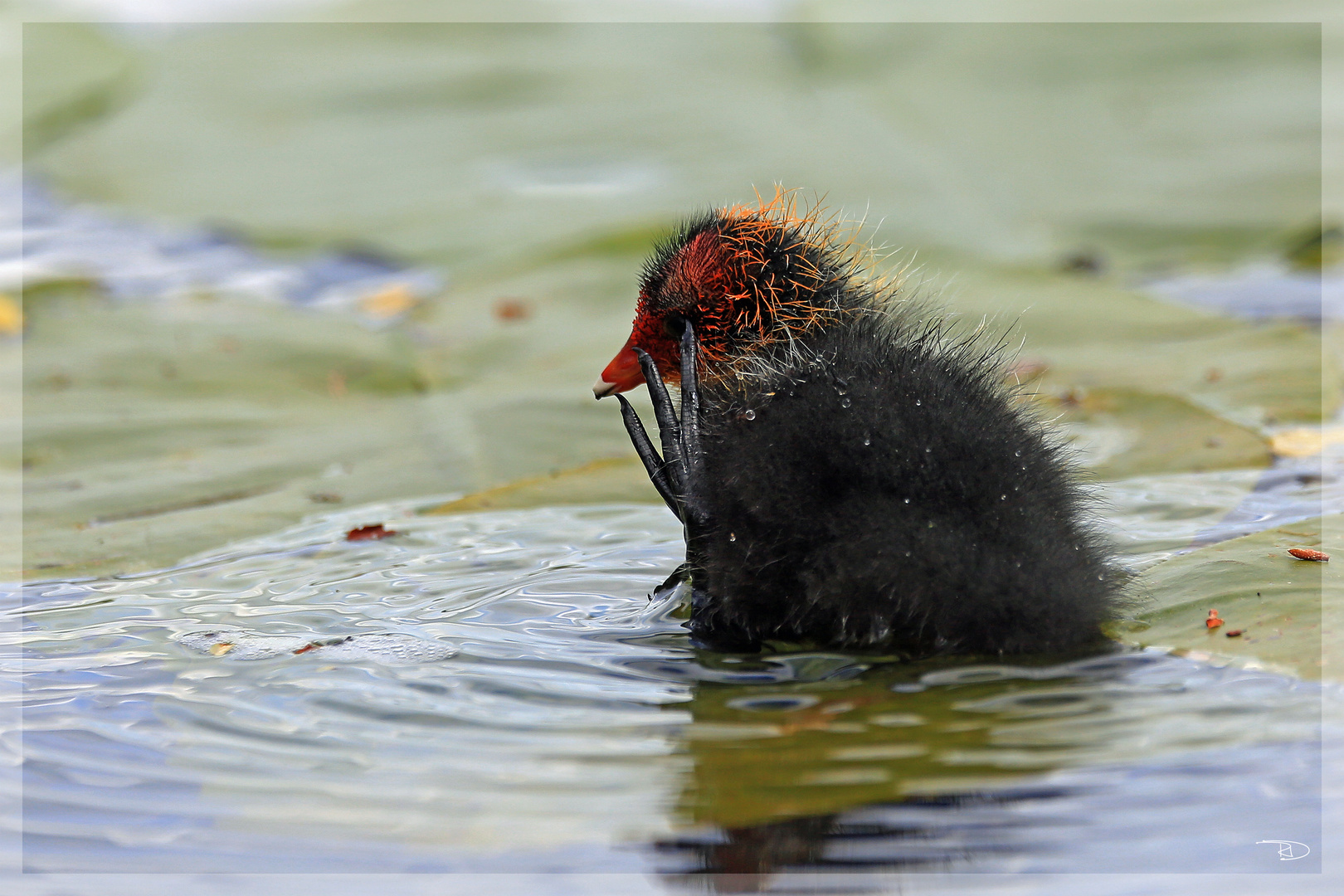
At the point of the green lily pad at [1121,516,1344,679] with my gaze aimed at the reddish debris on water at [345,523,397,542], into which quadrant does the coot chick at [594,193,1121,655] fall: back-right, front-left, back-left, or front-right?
front-left

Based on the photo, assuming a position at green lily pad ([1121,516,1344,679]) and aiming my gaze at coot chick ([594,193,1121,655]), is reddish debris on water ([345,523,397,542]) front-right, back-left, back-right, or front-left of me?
front-right

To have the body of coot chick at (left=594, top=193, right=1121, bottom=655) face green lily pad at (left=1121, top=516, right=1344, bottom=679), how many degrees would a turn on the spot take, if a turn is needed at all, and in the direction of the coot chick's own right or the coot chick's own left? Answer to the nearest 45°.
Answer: approximately 180°

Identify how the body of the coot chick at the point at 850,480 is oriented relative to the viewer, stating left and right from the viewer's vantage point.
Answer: facing to the left of the viewer

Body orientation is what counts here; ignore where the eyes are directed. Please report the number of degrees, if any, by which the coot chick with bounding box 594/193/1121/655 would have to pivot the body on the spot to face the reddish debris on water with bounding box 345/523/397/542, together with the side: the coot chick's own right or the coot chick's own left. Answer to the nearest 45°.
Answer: approximately 45° to the coot chick's own right

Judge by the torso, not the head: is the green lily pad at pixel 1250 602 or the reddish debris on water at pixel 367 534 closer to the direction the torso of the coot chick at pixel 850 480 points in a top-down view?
the reddish debris on water
